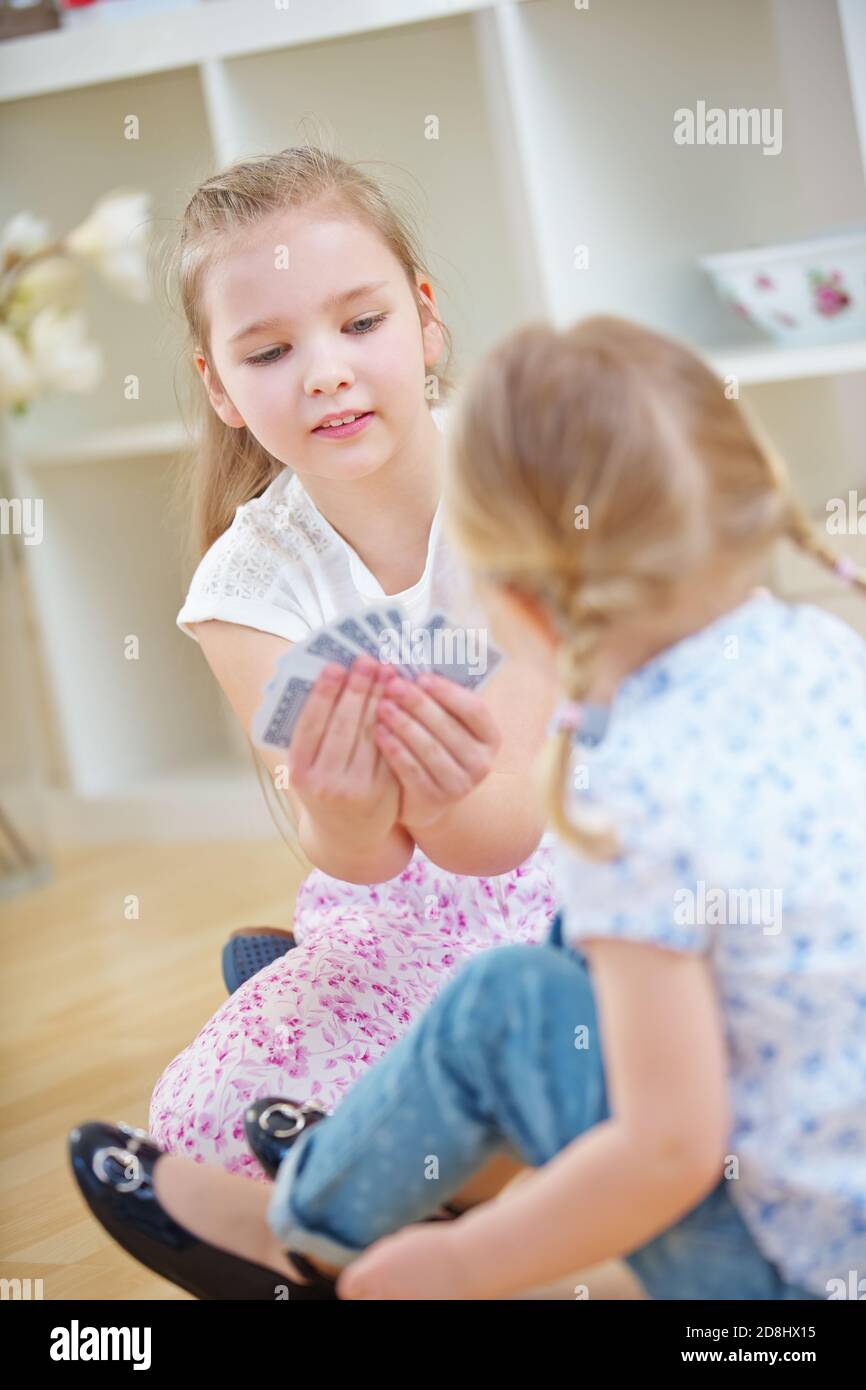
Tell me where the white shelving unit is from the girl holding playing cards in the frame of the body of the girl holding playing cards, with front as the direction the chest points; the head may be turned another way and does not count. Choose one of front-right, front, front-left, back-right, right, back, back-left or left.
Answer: back

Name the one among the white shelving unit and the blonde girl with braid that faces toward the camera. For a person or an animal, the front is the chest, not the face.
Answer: the white shelving unit

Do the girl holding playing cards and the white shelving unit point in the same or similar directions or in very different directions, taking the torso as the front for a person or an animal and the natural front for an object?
same or similar directions

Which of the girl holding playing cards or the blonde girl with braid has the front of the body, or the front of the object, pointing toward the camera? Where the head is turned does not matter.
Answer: the girl holding playing cards

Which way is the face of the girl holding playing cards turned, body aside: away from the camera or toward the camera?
toward the camera

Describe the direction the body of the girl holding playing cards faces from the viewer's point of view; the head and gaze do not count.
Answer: toward the camera

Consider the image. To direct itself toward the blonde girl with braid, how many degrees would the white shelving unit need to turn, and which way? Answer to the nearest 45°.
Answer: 0° — it already faces them

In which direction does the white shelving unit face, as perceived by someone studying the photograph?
facing the viewer

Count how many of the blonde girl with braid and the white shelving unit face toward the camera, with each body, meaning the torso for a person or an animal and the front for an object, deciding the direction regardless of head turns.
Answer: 1

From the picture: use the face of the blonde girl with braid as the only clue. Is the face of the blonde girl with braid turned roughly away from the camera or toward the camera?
away from the camera

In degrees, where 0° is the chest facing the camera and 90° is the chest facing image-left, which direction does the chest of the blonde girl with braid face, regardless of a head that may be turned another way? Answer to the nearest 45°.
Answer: approximately 135°

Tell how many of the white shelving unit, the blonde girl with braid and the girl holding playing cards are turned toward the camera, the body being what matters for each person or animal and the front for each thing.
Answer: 2
